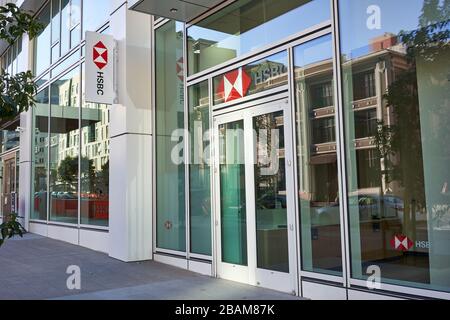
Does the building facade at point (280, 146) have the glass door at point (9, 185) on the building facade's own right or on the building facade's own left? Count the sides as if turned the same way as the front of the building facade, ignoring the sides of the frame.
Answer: on the building facade's own right

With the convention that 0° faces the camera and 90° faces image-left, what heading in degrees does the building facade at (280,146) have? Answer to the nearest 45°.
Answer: approximately 45°
